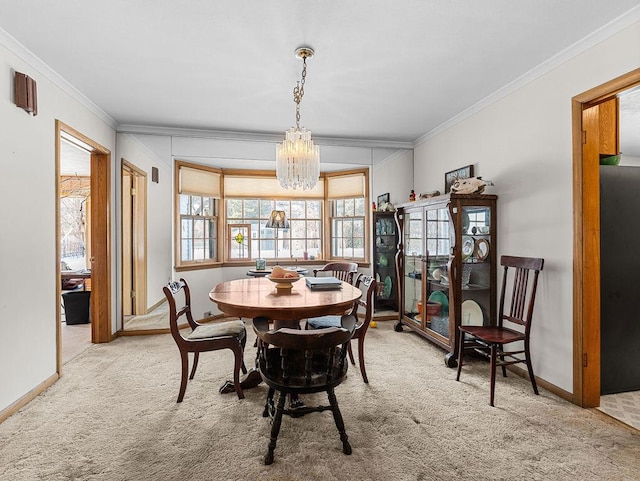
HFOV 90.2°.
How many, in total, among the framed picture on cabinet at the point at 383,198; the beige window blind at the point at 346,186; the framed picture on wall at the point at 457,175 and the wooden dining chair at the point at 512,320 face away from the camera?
0

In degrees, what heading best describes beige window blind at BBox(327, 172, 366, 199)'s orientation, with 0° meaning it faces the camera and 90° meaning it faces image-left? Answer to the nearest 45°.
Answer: approximately 45°

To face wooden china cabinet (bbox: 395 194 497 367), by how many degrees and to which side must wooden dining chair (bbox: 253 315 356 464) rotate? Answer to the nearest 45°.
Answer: approximately 45° to its right

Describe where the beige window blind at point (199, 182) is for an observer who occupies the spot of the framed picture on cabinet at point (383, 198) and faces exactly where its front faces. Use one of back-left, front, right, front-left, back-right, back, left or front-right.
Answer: front-right

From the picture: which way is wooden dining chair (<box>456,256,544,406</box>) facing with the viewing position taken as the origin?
facing the viewer and to the left of the viewer

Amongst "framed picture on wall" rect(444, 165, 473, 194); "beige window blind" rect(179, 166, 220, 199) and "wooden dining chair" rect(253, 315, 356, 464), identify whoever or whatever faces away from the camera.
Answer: the wooden dining chair

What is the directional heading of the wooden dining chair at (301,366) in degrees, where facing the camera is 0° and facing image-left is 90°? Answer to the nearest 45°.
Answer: approximately 180°

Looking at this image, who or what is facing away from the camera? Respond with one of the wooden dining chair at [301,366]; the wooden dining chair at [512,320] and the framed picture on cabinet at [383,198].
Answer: the wooden dining chair at [301,366]

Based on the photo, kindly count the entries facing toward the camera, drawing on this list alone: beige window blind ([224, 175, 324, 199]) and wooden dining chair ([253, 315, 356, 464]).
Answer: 1

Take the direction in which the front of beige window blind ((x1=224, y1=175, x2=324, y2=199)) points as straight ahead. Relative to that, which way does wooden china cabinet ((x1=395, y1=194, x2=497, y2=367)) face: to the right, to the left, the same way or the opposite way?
to the right

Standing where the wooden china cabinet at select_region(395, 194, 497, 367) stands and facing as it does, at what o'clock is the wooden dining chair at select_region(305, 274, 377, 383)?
The wooden dining chair is roughly at 12 o'clock from the wooden china cabinet.

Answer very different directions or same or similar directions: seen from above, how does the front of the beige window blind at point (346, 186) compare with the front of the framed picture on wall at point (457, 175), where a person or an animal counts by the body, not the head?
same or similar directions

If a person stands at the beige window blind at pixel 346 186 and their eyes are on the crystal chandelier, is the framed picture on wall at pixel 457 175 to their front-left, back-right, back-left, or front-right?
front-left

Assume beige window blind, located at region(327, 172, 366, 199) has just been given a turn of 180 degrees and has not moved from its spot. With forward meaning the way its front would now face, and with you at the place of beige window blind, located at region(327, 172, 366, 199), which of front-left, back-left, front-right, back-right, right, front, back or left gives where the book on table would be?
back-right

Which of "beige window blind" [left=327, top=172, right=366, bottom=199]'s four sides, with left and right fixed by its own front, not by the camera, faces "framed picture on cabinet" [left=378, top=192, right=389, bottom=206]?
left

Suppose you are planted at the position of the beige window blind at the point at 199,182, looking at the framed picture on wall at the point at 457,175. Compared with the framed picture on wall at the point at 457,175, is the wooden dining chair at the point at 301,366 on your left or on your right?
right

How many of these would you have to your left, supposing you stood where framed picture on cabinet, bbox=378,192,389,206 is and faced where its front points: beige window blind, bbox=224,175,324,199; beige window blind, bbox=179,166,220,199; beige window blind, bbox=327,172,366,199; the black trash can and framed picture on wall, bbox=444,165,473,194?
1

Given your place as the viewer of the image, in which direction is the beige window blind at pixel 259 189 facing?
facing the viewer
